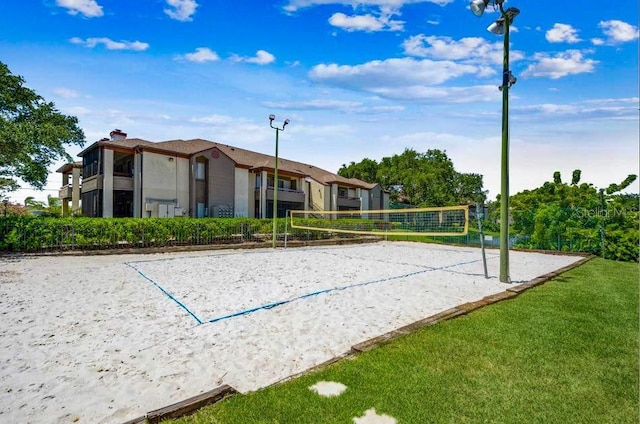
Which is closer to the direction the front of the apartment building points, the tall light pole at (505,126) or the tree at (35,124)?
the tall light pole

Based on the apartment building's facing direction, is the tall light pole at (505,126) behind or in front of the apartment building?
in front

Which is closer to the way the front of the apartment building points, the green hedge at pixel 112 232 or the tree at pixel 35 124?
the green hedge

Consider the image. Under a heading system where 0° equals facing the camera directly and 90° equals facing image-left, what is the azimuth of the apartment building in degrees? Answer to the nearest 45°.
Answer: approximately 315°

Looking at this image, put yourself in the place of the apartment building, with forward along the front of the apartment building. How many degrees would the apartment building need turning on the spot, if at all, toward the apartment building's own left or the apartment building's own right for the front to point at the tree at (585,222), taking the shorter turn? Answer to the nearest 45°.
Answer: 0° — it already faces it
